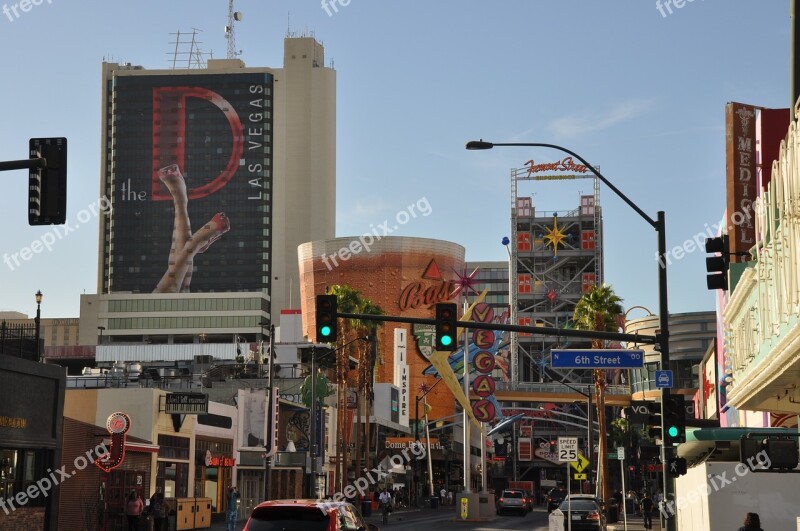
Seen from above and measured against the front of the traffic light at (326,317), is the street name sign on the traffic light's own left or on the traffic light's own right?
on the traffic light's own left

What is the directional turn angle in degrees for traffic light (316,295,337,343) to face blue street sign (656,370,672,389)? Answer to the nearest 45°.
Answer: approximately 90° to its left

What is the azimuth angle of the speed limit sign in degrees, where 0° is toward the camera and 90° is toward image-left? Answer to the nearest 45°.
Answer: approximately 0°

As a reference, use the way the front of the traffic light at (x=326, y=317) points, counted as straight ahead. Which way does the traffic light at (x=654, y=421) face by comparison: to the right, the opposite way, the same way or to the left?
to the right

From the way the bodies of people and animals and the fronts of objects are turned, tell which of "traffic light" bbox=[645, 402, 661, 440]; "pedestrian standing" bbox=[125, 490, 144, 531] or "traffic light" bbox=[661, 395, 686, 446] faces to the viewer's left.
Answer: "traffic light" bbox=[645, 402, 661, 440]

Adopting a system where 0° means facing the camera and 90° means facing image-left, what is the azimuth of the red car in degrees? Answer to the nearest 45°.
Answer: approximately 225°
